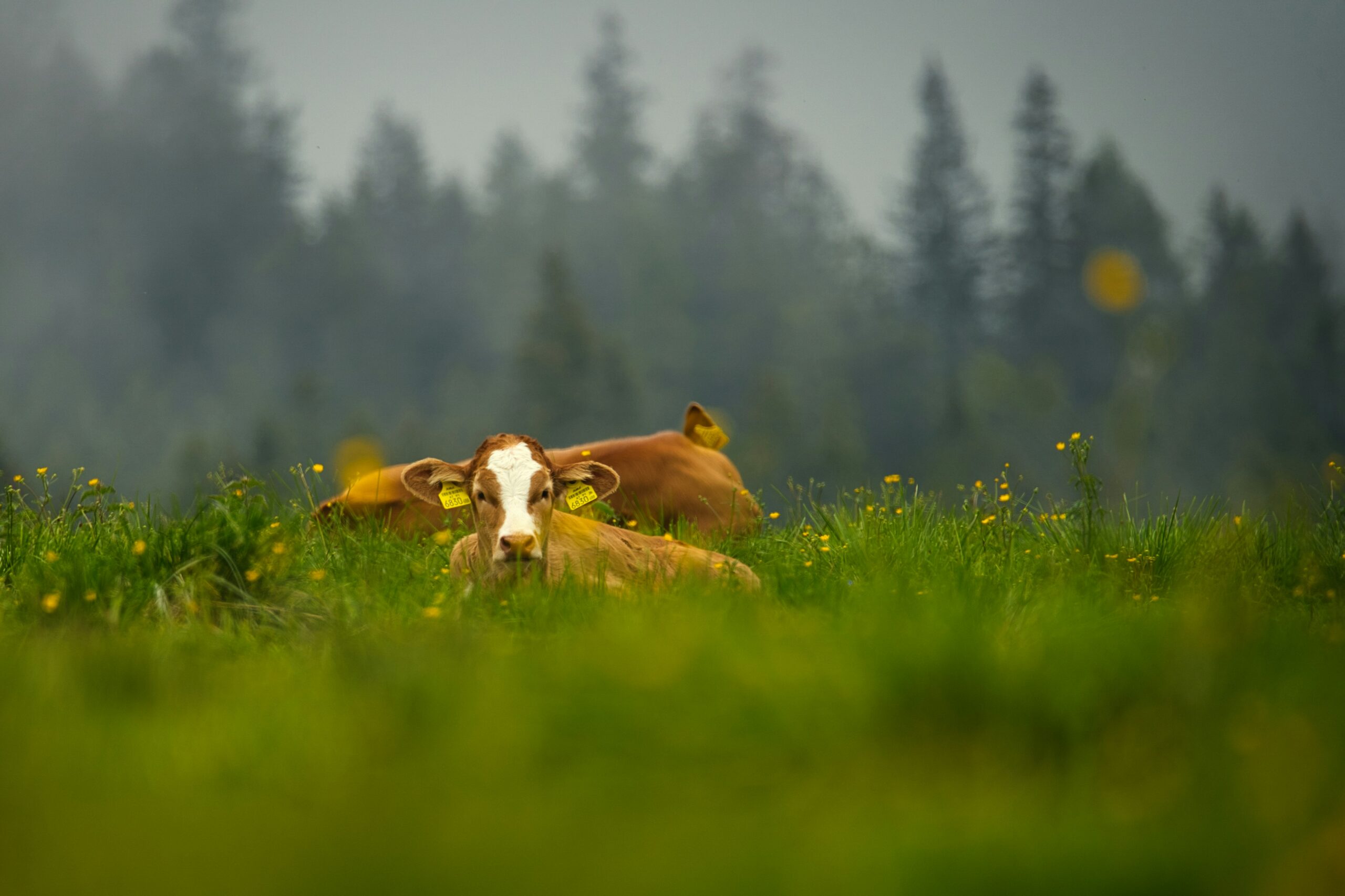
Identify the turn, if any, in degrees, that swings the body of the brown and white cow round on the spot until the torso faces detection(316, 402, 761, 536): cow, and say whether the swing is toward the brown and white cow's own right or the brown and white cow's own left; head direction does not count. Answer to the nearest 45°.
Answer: approximately 135° to the brown and white cow's own right

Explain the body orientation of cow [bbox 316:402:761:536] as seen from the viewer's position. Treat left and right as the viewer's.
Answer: facing to the right of the viewer

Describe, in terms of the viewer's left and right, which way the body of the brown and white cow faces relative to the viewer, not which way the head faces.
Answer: facing the viewer and to the left of the viewer

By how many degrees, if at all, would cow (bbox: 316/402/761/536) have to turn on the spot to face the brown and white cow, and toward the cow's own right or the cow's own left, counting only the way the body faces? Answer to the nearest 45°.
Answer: approximately 90° to the cow's own right

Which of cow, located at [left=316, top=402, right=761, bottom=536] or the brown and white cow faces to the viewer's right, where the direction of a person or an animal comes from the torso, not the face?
the cow

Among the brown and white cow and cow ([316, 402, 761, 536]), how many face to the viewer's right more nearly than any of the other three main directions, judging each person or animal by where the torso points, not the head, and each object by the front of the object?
1
